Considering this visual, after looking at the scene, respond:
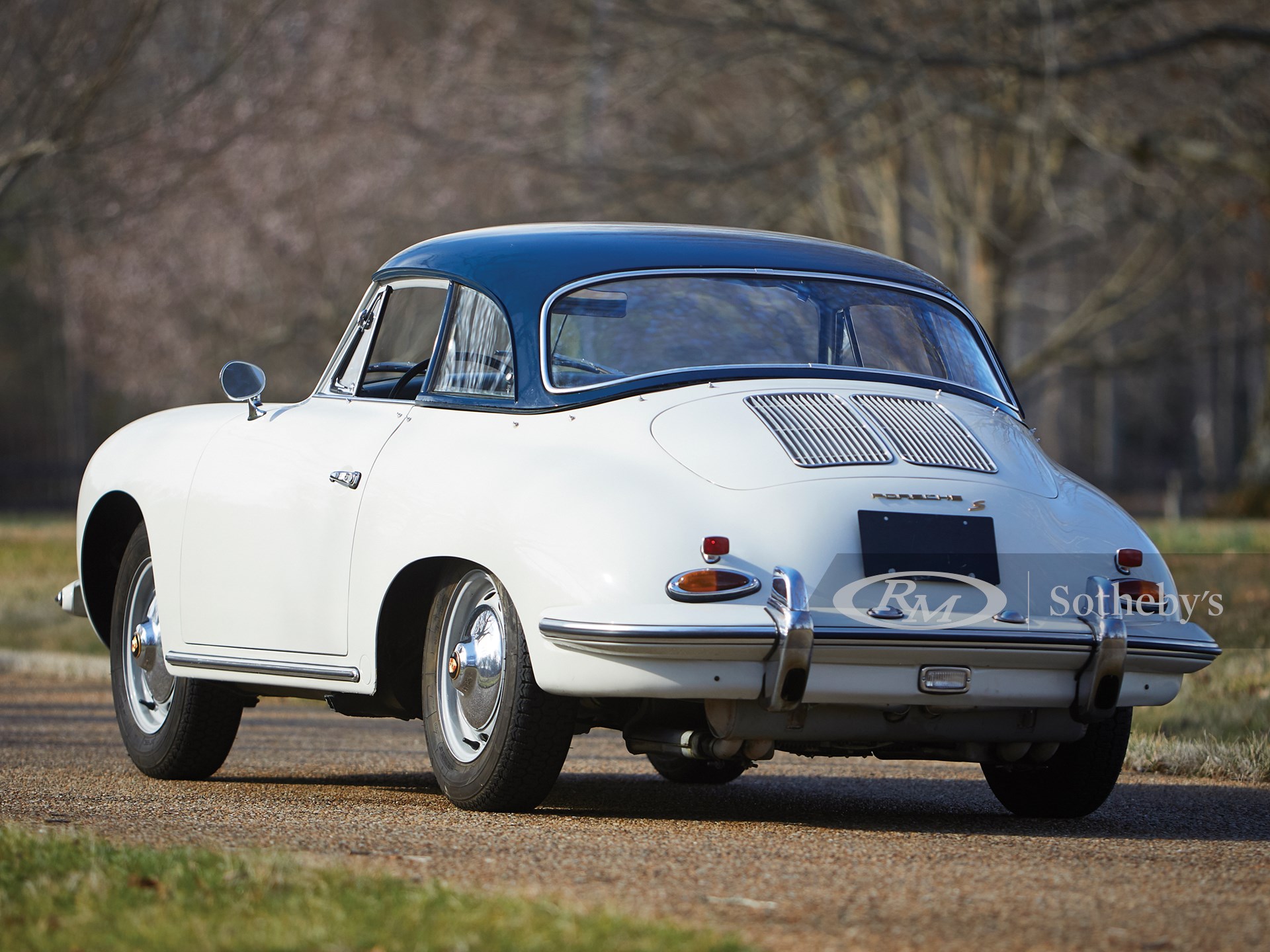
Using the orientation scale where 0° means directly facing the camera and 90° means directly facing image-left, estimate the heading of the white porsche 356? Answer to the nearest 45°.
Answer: approximately 135°
